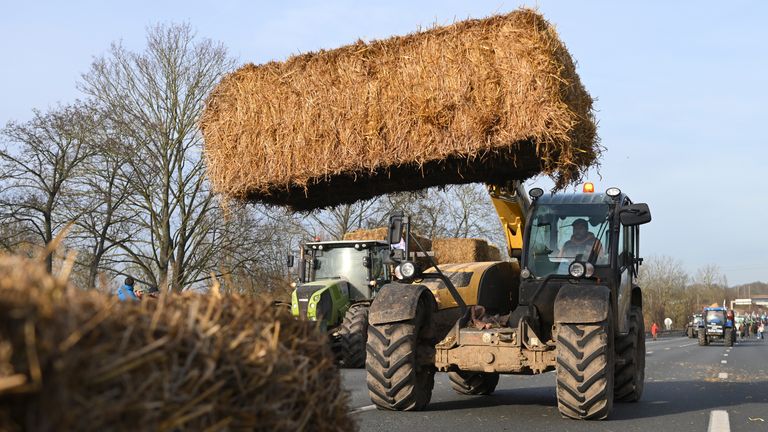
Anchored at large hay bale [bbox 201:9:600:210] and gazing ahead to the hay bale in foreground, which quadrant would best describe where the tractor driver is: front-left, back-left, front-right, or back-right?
back-left

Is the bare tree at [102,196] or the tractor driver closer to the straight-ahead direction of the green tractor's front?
the tractor driver

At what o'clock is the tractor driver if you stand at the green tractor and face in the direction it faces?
The tractor driver is roughly at 10 o'clock from the green tractor.

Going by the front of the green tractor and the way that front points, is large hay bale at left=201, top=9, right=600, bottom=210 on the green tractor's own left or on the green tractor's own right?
on the green tractor's own left

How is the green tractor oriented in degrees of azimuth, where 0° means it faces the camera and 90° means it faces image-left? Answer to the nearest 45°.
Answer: approximately 45°

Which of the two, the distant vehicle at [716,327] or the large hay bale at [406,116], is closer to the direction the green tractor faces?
the large hay bale

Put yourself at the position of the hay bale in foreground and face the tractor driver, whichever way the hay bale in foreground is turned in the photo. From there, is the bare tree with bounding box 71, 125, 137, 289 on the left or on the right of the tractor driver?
left

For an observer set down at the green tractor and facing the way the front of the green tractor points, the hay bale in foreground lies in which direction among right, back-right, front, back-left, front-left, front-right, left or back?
front-left

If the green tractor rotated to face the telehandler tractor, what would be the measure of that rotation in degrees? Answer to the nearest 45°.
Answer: approximately 45° to its left

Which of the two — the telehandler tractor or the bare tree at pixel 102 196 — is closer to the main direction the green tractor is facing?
the telehandler tractor

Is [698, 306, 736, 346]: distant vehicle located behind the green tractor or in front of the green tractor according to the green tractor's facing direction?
behind

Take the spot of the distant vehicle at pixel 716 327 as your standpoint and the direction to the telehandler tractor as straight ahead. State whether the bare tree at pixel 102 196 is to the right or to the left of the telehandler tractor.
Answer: right

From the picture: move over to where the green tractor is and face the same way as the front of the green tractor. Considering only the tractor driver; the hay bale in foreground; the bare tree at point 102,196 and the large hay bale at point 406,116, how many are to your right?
1

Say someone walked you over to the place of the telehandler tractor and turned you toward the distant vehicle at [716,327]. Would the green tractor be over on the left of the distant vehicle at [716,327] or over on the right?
left
